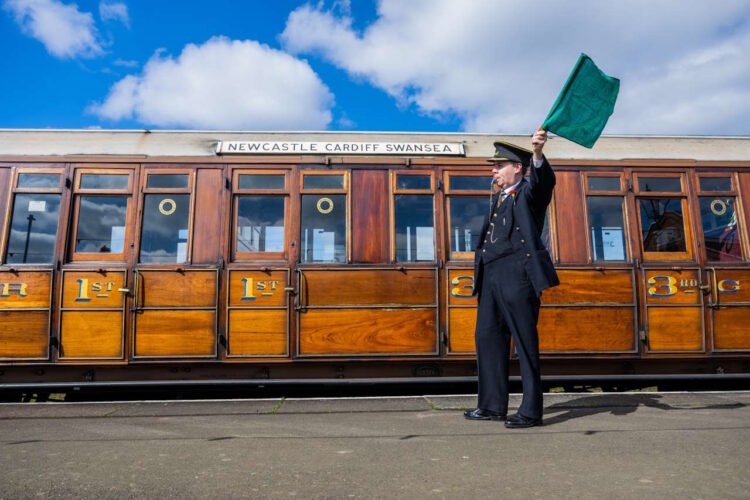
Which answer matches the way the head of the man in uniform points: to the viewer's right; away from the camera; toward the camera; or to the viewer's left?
to the viewer's left

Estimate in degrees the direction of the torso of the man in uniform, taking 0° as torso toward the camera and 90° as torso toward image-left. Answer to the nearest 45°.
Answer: approximately 45°
